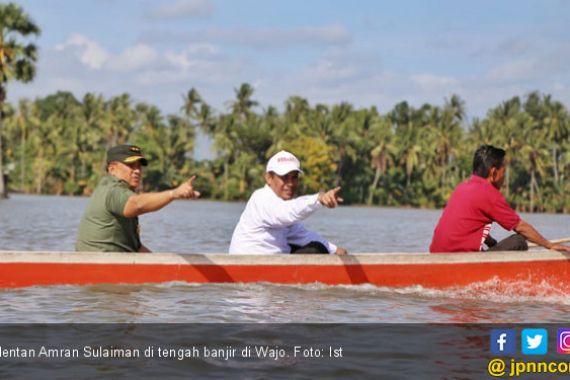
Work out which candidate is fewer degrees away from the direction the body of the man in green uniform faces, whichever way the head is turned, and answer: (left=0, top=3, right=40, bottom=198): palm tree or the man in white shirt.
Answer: the man in white shirt
